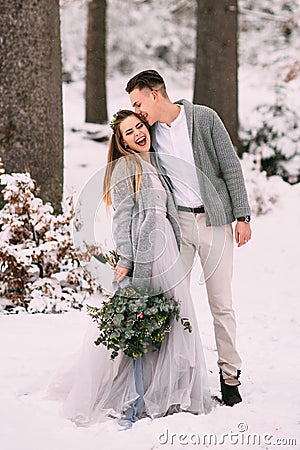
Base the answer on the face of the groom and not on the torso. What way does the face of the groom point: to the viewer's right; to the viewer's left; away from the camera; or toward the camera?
to the viewer's left

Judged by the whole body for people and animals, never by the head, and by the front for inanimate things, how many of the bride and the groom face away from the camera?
0

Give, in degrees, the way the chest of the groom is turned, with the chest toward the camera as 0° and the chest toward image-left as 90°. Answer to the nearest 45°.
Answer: approximately 45°

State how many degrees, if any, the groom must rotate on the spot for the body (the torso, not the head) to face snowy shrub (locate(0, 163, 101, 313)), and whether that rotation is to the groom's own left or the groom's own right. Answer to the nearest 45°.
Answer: approximately 90° to the groom's own right

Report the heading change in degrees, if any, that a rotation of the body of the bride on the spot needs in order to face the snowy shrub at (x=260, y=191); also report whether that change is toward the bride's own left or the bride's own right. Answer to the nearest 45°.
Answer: approximately 135° to the bride's own left

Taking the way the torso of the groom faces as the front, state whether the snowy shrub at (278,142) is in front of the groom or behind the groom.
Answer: behind

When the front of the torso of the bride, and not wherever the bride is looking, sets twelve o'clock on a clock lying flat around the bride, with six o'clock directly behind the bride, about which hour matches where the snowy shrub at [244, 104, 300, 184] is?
The snowy shrub is roughly at 8 o'clock from the bride.

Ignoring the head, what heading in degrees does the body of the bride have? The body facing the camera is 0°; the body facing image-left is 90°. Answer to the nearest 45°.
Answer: approximately 315°
